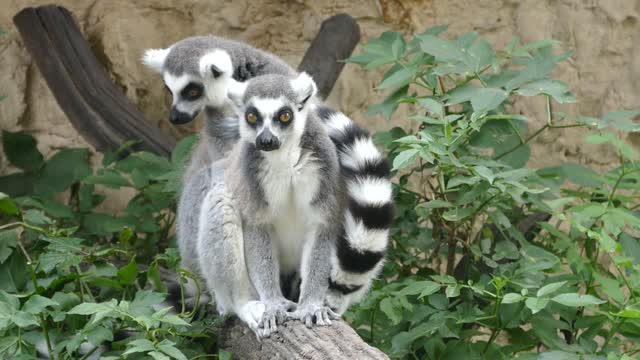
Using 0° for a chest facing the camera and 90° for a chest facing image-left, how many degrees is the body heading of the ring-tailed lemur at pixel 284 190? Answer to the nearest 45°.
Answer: approximately 0°

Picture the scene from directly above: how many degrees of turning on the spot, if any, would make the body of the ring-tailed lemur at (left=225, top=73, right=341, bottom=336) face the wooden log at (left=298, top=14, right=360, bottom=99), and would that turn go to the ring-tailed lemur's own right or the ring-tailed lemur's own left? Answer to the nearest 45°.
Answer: approximately 180°

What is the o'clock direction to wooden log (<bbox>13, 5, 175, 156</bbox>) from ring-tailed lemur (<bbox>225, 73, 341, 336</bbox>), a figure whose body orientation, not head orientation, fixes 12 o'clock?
The wooden log is roughly at 5 o'clock from the ring-tailed lemur.

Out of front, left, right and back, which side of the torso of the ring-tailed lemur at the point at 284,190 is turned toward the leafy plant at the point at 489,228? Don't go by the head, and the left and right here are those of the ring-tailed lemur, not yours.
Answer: left
